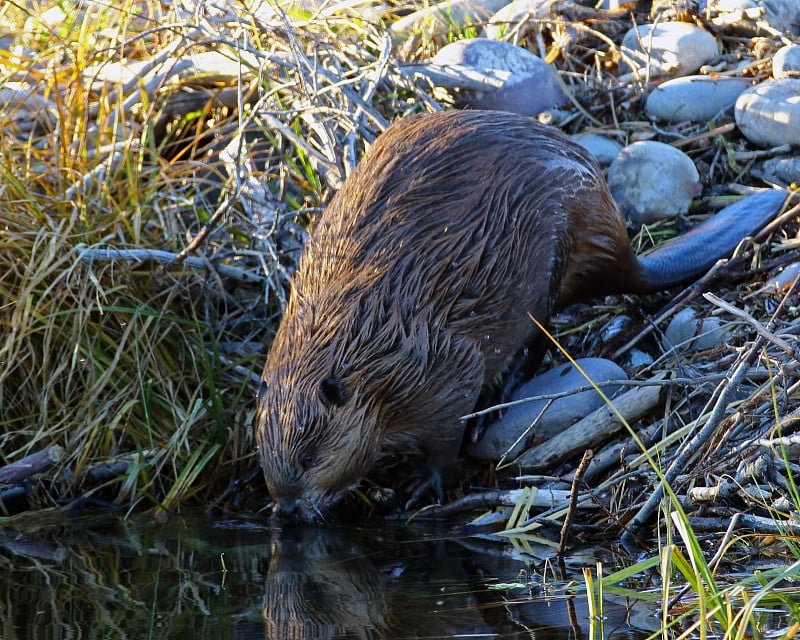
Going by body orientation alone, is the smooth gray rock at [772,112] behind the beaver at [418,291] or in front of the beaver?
behind

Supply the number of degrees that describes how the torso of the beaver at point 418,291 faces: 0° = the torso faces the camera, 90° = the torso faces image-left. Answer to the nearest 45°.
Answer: approximately 45°

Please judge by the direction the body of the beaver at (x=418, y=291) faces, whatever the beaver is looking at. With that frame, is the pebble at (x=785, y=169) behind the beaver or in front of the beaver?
behind

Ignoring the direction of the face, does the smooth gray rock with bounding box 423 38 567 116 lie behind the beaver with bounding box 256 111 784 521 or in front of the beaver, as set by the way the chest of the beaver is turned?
behind

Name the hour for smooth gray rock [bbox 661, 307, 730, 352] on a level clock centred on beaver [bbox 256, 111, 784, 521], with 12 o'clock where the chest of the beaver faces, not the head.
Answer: The smooth gray rock is roughly at 7 o'clock from the beaver.

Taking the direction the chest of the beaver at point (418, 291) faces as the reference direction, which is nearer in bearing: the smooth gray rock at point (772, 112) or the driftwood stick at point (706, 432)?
the driftwood stick

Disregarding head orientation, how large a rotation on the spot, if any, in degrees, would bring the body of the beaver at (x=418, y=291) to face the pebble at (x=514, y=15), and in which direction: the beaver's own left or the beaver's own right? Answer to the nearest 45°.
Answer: approximately 135° to the beaver's own right

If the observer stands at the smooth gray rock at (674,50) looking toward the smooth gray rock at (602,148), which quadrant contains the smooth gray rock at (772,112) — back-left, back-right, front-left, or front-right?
front-left

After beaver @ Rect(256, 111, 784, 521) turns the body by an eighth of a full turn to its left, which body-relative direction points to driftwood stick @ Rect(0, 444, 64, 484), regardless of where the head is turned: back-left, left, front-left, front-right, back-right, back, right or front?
right

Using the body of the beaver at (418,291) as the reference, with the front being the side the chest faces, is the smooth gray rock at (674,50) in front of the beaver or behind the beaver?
behind

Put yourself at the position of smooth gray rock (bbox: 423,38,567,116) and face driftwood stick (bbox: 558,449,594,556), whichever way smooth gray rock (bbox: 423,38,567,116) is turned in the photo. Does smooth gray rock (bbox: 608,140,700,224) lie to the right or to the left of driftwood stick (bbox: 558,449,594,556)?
left

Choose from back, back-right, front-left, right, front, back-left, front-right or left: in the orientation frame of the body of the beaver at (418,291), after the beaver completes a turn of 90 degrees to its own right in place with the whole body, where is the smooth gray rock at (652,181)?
right

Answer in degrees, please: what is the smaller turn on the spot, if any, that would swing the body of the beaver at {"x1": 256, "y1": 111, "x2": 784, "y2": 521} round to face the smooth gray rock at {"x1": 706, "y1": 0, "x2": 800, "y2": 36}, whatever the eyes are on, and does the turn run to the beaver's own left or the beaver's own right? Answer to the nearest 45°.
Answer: approximately 180°
